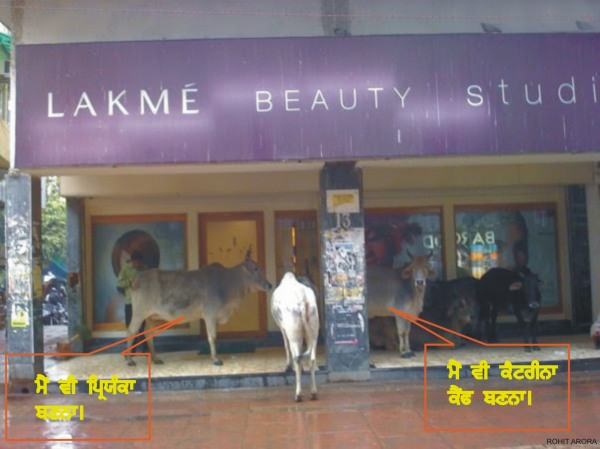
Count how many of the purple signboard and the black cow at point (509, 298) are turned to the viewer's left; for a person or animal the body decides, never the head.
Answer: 0

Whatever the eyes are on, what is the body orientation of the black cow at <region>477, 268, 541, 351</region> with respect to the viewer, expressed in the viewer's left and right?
facing the viewer and to the right of the viewer

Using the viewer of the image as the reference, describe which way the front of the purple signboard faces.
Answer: facing the viewer

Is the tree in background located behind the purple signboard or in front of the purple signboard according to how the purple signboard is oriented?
behind
